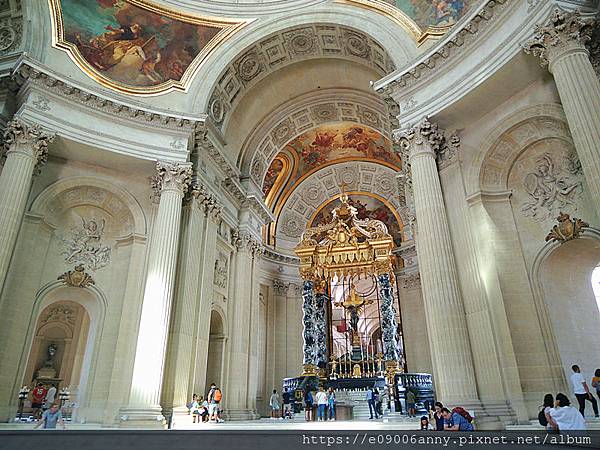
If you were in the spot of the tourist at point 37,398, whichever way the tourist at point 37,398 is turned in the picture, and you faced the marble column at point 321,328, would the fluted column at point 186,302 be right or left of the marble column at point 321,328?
right

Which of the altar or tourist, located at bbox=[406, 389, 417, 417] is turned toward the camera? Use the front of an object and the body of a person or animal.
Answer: the altar

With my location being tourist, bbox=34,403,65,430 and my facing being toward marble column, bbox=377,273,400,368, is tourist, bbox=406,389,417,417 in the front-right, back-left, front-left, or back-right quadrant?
front-right

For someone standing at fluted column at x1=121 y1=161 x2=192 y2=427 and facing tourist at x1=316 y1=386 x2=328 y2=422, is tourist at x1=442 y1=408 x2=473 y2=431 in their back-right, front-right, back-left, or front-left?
front-right

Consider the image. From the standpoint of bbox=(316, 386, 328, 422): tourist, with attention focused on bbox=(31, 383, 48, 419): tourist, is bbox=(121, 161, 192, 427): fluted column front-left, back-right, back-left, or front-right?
front-left

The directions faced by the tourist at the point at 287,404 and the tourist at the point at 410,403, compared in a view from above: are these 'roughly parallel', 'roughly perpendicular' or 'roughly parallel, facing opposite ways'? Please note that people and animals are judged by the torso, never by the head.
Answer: roughly parallel

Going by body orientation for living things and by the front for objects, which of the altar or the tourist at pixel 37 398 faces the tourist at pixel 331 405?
the altar

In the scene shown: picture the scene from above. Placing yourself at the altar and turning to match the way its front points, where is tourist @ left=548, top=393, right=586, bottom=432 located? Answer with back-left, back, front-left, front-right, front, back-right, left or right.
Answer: front

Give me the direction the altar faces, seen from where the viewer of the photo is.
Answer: facing the viewer

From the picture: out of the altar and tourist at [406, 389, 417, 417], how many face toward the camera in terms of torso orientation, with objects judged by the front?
1

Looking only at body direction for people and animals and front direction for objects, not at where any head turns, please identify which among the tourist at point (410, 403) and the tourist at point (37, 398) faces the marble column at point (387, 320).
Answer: the tourist at point (410, 403)

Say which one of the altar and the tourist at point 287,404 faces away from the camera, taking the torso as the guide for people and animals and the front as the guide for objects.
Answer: the tourist

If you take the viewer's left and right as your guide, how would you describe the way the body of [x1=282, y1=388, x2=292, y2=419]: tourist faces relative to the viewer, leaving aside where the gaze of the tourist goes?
facing away from the viewer

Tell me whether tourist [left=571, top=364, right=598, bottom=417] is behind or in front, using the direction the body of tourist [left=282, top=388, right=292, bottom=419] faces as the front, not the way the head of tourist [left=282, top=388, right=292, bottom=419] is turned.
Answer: behind

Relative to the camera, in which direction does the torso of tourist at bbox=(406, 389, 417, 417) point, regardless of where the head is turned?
away from the camera
